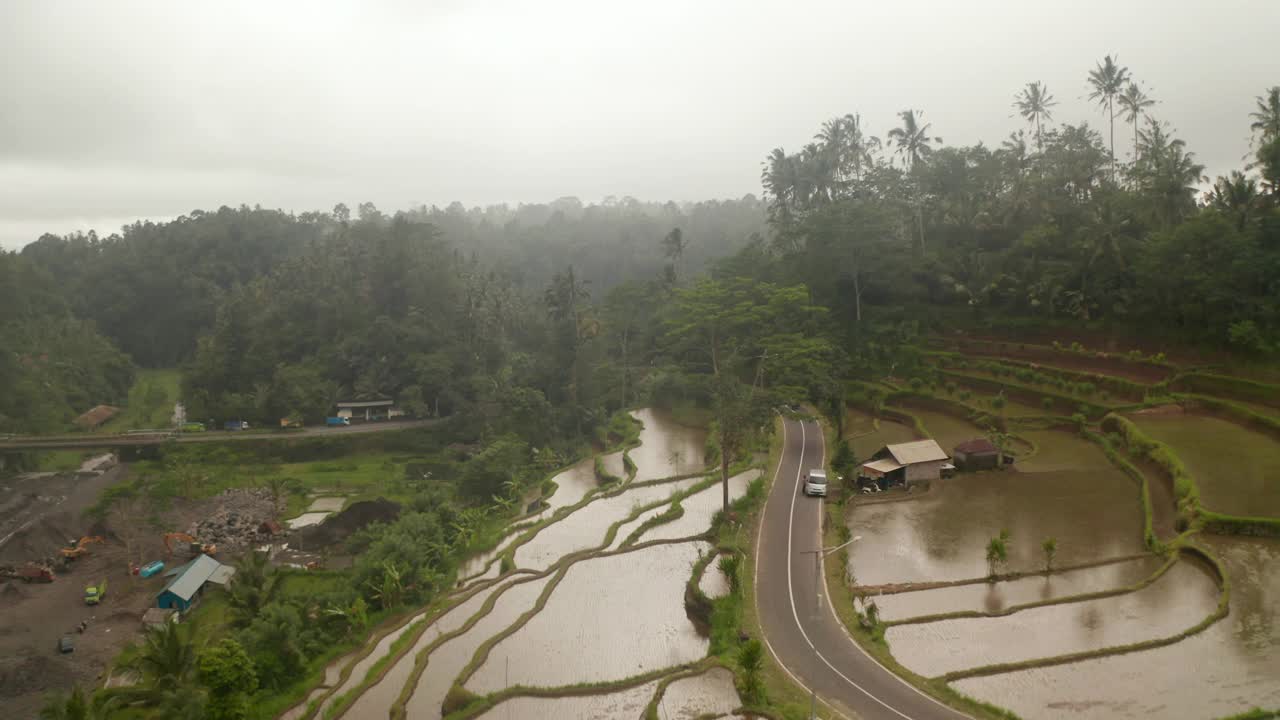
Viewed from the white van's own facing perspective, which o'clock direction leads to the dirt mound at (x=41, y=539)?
The dirt mound is roughly at 3 o'clock from the white van.

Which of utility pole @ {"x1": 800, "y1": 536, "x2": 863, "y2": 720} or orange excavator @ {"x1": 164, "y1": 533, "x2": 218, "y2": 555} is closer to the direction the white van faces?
the utility pole

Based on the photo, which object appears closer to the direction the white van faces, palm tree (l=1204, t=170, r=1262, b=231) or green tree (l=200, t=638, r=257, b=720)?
the green tree

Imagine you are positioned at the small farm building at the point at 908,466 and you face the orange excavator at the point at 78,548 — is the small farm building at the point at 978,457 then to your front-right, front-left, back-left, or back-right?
back-right

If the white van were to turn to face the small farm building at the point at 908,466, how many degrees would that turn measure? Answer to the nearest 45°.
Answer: approximately 135° to its left

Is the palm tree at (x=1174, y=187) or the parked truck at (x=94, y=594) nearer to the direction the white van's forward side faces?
the parked truck

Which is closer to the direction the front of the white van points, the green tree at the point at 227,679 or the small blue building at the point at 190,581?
the green tree

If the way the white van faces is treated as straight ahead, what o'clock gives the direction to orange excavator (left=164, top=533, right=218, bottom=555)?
The orange excavator is roughly at 3 o'clock from the white van.

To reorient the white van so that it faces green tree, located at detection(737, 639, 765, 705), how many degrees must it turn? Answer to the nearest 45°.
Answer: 0° — it already faces it

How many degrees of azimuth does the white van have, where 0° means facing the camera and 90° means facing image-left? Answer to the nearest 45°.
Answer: approximately 0°

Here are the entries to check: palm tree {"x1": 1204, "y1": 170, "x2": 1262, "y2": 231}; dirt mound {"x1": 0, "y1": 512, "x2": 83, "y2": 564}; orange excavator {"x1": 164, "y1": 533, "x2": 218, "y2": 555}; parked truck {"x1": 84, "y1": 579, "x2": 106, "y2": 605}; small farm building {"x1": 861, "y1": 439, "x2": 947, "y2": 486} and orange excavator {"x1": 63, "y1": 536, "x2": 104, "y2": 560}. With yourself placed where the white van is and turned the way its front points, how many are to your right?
4

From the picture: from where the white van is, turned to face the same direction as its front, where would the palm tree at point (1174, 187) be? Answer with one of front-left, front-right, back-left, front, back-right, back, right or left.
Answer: back-left

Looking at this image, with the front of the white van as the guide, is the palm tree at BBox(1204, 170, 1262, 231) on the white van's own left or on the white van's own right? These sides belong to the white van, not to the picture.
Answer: on the white van's own left

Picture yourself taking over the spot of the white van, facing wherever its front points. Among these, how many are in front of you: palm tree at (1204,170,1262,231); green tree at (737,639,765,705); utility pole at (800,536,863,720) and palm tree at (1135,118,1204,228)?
2
